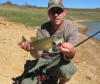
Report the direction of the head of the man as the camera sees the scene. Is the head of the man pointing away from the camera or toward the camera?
toward the camera

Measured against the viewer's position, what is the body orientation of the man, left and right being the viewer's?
facing the viewer
